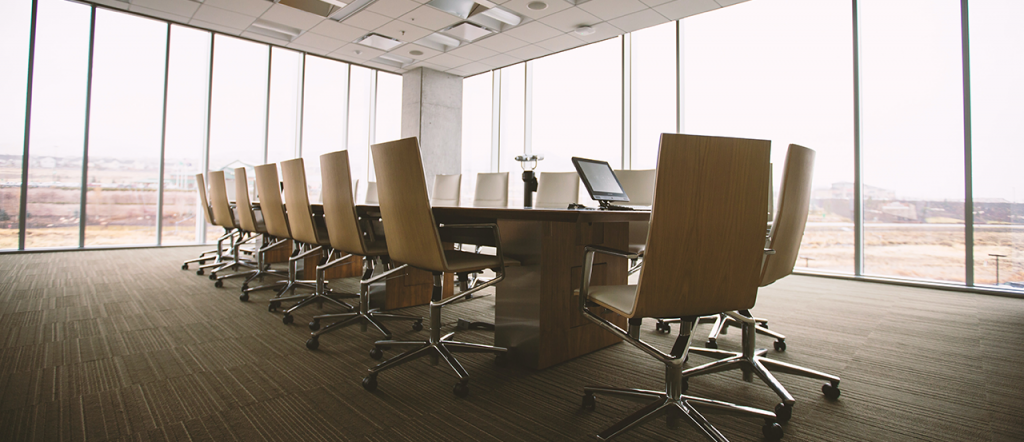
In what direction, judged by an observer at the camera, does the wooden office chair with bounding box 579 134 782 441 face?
facing away from the viewer and to the left of the viewer

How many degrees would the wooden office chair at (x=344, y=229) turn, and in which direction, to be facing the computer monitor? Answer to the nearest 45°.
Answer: approximately 45° to its right

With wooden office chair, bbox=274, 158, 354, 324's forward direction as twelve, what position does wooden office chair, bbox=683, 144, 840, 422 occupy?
wooden office chair, bbox=683, 144, 840, 422 is roughly at 3 o'clock from wooden office chair, bbox=274, 158, 354, 324.

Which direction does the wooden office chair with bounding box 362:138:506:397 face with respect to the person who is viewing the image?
facing away from the viewer and to the right of the viewer

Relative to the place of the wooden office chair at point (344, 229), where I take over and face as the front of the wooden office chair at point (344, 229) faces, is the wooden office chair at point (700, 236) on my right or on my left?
on my right

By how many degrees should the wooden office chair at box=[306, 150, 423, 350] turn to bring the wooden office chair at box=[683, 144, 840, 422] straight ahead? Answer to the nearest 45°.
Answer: approximately 90° to its right

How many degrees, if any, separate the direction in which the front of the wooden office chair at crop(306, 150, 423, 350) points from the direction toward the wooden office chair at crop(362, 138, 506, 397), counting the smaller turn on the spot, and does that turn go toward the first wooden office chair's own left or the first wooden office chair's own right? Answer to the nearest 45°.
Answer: approximately 90° to the first wooden office chair's own right

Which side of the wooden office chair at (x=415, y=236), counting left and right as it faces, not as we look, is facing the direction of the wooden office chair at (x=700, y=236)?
right

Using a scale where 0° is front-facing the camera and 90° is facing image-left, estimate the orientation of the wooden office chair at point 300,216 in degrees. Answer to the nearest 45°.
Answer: approximately 225°

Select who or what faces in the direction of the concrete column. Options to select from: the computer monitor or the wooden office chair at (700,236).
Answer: the wooden office chair

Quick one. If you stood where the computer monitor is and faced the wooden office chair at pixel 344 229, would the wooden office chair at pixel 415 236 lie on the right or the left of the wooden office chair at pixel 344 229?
left

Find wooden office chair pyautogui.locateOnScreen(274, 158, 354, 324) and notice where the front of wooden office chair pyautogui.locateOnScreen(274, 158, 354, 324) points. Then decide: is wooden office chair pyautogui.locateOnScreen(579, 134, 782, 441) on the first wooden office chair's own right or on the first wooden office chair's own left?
on the first wooden office chair's own right

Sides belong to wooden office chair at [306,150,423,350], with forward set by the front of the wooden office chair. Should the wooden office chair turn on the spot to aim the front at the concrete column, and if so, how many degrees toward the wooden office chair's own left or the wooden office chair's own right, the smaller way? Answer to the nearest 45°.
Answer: approximately 45° to the wooden office chair's own left

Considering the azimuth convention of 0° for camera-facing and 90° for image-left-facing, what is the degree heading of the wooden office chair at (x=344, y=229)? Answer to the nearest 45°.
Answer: approximately 225°

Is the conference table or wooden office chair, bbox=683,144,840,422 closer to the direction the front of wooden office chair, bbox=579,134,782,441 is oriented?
the conference table
